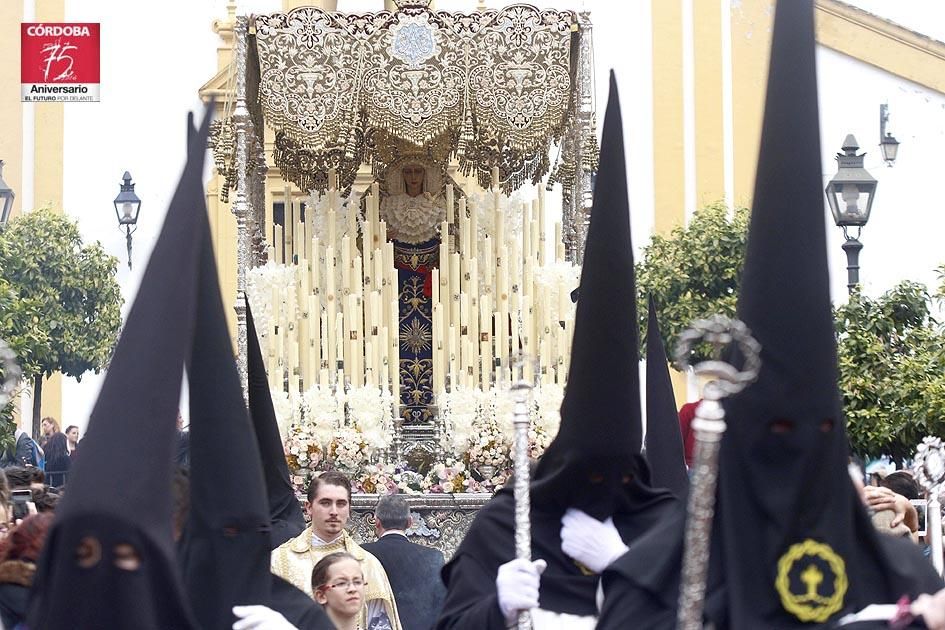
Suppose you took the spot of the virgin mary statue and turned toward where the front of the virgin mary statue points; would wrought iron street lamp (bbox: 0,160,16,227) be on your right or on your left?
on your right

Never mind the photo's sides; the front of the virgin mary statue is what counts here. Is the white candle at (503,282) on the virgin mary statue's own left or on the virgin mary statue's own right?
on the virgin mary statue's own left

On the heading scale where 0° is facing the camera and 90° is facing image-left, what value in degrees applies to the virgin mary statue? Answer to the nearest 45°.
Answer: approximately 0°

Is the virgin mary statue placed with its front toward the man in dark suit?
yes
